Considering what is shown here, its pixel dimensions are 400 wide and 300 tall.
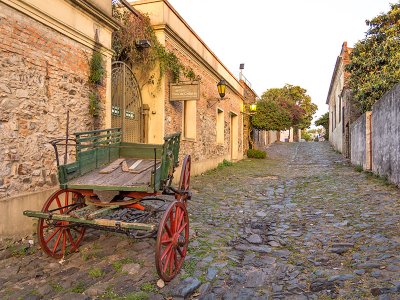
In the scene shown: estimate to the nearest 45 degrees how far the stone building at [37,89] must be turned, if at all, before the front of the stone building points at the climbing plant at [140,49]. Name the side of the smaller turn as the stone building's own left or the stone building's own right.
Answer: approximately 90° to the stone building's own left

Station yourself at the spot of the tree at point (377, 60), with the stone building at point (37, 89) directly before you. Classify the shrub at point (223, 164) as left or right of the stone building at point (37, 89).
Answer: right

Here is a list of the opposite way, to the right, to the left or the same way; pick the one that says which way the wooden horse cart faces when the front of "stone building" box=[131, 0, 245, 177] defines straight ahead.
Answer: to the right

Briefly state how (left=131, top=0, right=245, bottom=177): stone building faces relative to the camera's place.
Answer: facing the viewer and to the right of the viewer

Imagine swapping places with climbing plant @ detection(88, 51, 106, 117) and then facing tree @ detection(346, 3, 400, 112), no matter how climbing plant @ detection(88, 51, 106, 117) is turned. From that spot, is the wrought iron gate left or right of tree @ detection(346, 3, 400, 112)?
left

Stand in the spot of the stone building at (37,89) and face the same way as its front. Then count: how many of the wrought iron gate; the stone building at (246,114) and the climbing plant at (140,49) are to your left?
3

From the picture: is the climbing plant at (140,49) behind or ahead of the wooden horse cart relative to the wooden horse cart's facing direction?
behind

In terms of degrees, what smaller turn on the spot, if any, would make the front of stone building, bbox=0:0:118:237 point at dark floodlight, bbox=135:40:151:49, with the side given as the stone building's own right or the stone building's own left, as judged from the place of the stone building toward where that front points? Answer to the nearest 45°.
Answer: approximately 90° to the stone building's own left

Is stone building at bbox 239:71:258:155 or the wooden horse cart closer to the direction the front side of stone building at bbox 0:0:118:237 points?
the wooden horse cart

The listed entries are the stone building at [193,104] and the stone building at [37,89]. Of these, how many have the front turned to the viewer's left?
0

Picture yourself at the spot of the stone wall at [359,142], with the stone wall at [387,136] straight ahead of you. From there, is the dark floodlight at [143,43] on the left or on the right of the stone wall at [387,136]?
right

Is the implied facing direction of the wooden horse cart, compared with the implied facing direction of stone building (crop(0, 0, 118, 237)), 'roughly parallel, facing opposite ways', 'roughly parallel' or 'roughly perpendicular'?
roughly perpendicular
